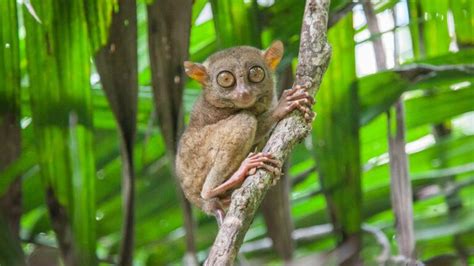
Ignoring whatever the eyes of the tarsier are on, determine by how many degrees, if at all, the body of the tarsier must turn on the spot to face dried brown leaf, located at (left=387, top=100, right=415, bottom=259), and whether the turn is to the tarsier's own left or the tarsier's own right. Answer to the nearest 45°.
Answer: approximately 45° to the tarsier's own left

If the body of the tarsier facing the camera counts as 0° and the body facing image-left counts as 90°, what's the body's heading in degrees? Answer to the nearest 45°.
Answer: approximately 315°

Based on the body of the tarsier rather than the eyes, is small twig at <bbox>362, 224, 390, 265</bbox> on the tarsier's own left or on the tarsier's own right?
on the tarsier's own left

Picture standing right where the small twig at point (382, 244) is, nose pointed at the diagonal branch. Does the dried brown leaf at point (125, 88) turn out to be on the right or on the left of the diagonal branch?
right
